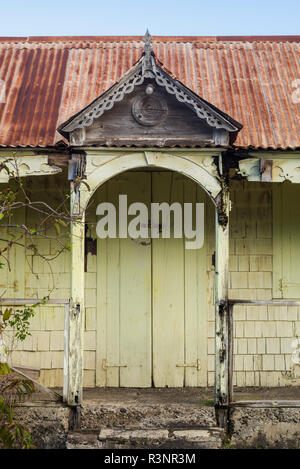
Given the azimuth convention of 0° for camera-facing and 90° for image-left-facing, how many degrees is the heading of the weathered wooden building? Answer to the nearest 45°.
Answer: approximately 0°
